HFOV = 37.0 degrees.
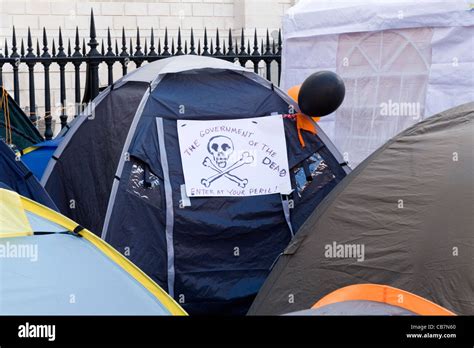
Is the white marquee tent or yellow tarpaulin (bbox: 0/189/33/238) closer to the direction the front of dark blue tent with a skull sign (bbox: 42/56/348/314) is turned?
the yellow tarpaulin

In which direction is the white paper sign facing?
toward the camera

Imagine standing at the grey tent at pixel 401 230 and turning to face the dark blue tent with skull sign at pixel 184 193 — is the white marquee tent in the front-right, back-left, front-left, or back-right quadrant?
front-right

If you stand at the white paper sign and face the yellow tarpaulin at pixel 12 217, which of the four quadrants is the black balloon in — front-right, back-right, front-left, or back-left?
back-left

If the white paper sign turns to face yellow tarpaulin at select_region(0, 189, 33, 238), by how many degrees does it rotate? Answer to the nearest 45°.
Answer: approximately 45° to its right

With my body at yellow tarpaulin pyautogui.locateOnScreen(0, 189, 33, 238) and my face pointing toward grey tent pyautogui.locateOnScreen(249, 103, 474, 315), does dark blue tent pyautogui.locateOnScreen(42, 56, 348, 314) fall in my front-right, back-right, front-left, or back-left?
front-left

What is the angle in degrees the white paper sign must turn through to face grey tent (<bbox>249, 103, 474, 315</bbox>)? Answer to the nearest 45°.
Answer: approximately 45° to its left

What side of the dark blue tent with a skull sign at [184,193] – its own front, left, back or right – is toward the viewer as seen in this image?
front

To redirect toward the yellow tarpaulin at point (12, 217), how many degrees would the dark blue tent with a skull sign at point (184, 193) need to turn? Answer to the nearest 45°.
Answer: approximately 45° to its right

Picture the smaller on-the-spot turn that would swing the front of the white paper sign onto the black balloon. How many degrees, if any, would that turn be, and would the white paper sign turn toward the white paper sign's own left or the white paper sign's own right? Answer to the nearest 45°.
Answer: approximately 90° to the white paper sign's own left
